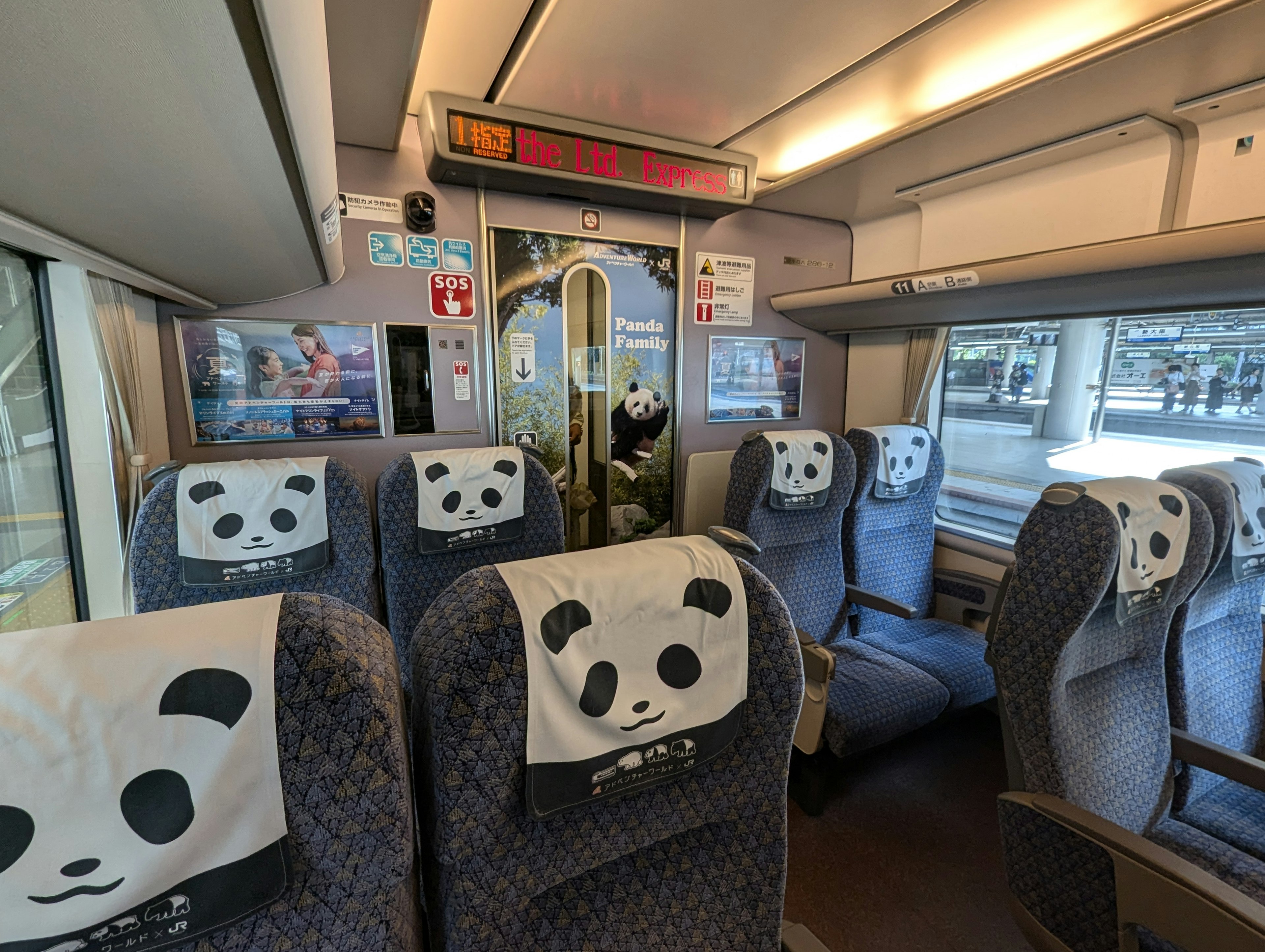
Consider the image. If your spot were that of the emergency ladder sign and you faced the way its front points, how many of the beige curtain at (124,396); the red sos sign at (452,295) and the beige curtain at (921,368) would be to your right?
2

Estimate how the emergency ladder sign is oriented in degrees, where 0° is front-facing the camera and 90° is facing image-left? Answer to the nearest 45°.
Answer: approximately 315°

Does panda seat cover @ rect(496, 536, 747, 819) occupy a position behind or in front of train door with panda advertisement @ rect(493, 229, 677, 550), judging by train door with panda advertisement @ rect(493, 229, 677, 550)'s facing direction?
in front

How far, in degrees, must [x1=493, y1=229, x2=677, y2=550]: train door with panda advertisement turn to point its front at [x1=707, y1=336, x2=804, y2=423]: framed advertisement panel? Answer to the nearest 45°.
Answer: approximately 90° to its left

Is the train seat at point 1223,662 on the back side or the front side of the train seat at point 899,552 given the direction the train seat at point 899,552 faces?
on the front side

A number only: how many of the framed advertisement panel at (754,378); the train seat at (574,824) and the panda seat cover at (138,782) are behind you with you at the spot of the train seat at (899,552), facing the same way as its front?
1

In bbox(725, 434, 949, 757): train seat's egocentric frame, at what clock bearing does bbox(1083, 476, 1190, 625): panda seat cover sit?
The panda seat cover is roughly at 12 o'clock from the train seat.

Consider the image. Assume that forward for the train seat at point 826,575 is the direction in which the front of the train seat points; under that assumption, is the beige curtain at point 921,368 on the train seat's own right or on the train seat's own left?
on the train seat's own left

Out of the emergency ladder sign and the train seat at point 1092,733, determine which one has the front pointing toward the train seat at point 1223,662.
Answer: the emergency ladder sign

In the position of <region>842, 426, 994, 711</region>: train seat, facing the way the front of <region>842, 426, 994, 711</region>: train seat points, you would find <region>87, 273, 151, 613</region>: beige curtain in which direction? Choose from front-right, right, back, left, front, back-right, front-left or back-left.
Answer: right
